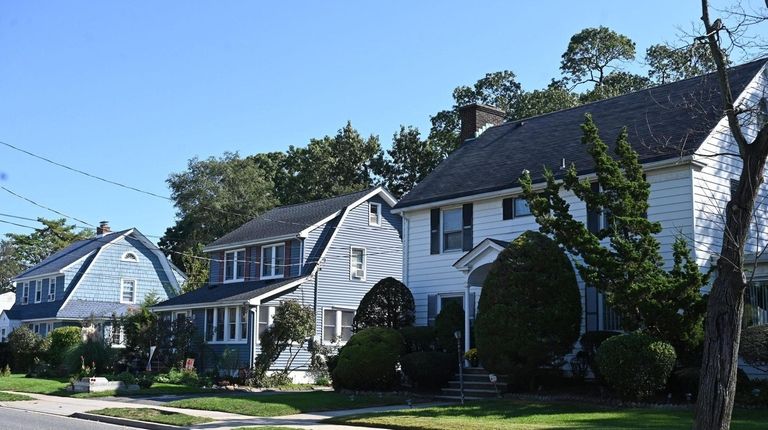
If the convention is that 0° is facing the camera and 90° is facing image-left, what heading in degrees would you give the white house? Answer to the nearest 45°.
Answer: approximately 45°

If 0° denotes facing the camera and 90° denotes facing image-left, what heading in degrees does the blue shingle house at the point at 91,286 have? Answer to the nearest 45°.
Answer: approximately 45°

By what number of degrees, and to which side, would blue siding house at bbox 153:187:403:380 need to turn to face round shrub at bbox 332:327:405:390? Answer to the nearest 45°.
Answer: approximately 45° to its left

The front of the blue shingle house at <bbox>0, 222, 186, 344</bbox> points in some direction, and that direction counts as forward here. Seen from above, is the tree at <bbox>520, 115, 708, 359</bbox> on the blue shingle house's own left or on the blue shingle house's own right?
on the blue shingle house's own left

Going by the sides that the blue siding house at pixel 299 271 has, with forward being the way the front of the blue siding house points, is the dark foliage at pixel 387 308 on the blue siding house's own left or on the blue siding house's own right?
on the blue siding house's own left
